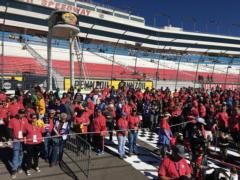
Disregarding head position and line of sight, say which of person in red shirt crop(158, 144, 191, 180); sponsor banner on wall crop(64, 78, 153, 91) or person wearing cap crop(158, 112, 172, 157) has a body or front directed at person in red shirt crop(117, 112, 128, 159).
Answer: the sponsor banner on wall

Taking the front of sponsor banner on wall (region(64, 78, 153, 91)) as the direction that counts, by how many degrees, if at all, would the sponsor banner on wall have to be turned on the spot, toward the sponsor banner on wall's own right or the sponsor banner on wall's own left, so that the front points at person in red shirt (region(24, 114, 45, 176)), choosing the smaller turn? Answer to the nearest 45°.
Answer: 0° — it already faces them

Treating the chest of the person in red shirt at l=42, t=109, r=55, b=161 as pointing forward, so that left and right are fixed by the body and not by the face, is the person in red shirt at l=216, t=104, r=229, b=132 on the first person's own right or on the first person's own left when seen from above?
on the first person's own left

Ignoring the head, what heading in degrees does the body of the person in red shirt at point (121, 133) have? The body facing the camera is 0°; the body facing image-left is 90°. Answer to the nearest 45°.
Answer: approximately 315°

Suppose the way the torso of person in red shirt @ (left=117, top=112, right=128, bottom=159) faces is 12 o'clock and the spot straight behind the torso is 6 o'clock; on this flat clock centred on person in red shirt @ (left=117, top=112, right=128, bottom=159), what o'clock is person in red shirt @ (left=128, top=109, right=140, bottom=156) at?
person in red shirt @ (left=128, top=109, right=140, bottom=156) is roughly at 9 o'clock from person in red shirt @ (left=117, top=112, right=128, bottom=159).

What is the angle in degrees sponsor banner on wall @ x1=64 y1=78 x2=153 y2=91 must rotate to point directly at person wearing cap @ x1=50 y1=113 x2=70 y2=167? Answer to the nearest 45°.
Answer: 0° — it already faces them

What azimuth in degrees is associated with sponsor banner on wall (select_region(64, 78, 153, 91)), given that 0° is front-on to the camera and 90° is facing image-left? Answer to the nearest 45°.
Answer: approximately 0°

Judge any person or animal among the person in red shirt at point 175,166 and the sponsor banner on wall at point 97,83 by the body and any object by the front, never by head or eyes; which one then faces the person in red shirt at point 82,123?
the sponsor banner on wall
